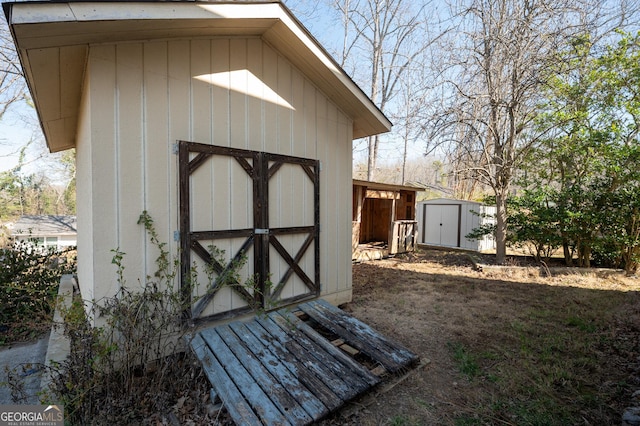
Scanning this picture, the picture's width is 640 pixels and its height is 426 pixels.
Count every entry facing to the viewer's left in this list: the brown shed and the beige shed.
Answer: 0

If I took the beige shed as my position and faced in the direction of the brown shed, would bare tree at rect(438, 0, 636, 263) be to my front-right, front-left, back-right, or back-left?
front-right

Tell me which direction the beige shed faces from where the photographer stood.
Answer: facing the viewer and to the right of the viewer

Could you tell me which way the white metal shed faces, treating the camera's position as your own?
facing the viewer and to the left of the viewer

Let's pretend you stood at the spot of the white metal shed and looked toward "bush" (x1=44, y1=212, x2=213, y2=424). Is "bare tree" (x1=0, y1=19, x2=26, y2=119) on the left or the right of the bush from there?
right

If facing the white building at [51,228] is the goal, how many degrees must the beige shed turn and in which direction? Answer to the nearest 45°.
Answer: approximately 180°

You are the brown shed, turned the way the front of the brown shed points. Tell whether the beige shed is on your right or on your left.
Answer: on your right

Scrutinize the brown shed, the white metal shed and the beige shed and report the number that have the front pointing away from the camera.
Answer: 0

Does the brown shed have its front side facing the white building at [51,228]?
no

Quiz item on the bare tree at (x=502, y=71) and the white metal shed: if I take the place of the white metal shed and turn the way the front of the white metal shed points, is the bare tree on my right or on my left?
on my left

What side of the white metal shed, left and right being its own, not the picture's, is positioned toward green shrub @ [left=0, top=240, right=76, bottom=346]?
front

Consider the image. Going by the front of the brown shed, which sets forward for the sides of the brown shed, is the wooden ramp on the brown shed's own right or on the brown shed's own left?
on the brown shed's own right

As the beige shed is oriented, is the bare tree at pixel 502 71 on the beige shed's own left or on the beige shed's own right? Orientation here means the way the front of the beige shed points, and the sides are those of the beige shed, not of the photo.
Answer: on the beige shed's own left
